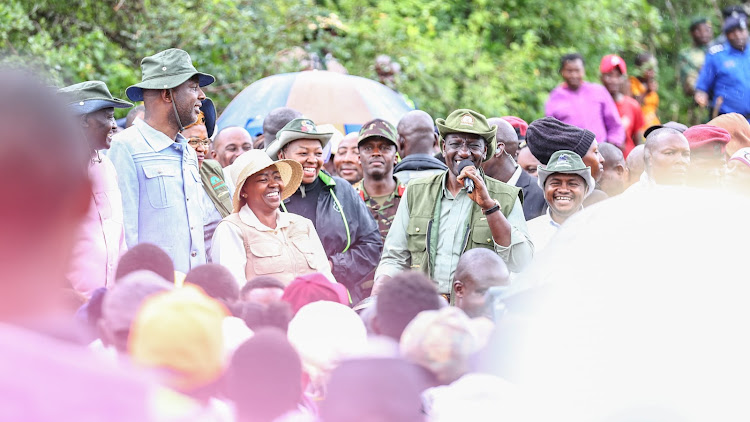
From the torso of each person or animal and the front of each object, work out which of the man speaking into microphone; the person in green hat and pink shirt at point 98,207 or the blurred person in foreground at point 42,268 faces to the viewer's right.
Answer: the person in green hat and pink shirt at point 98,207

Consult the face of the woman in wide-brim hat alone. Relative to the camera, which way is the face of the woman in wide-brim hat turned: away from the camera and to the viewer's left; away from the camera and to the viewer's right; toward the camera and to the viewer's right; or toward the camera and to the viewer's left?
toward the camera and to the viewer's right

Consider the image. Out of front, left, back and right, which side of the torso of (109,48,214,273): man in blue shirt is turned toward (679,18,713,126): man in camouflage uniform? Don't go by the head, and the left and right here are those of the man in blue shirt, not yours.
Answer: left

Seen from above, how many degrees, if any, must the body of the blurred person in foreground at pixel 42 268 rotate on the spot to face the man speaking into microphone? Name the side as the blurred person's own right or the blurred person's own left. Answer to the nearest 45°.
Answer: approximately 45° to the blurred person's own right

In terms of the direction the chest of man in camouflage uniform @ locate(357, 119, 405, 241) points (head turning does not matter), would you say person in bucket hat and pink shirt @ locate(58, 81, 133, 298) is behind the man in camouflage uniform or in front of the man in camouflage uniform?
in front

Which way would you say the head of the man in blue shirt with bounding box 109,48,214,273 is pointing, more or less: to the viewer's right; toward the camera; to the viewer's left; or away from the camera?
to the viewer's right

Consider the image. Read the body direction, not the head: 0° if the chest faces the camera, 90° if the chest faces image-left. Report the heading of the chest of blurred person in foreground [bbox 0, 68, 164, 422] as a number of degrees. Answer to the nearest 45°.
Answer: approximately 180°

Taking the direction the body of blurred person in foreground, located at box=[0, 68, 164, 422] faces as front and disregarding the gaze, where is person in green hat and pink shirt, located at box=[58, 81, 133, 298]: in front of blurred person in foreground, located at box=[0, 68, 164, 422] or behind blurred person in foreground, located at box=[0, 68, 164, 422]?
in front

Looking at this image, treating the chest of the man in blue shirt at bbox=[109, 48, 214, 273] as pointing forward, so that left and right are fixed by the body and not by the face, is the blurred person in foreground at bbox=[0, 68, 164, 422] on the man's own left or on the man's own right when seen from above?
on the man's own right
